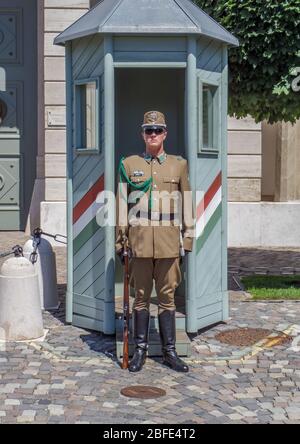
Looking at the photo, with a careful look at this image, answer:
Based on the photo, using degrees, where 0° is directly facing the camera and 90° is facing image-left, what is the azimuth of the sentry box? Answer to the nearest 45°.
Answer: approximately 0°

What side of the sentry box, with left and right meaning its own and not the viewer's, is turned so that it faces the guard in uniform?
front

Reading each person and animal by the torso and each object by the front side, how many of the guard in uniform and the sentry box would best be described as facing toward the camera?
2

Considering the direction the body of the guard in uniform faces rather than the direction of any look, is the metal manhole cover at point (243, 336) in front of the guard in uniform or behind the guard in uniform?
behind

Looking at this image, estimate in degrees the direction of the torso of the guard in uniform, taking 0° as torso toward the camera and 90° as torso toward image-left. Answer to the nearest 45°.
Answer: approximately 0°

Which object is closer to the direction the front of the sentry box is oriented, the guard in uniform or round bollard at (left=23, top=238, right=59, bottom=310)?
the guard in uniform

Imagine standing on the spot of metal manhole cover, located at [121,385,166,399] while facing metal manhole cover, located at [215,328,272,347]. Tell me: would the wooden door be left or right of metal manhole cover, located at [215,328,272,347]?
left

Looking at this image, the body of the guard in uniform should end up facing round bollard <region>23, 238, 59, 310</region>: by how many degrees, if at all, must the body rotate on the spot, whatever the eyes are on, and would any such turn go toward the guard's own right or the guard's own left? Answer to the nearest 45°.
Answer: approximately 135° to the guard's own right
